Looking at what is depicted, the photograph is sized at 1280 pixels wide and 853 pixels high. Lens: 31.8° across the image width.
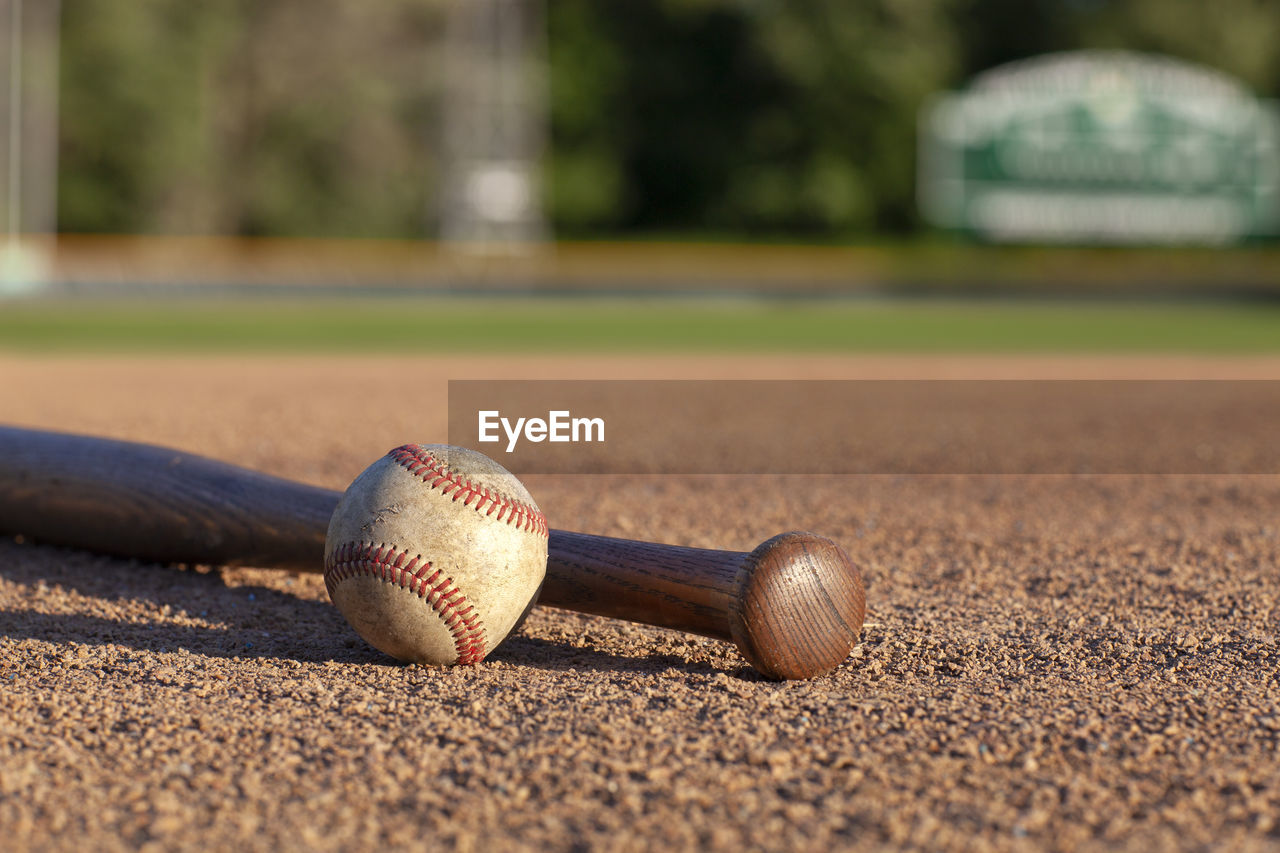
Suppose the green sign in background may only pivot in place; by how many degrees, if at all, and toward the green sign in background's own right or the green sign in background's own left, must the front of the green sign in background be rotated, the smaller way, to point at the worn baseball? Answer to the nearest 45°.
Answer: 0° — it already faces it

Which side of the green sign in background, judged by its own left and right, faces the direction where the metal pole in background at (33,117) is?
right

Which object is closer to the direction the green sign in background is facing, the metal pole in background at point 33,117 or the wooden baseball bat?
the wooden baseball bat

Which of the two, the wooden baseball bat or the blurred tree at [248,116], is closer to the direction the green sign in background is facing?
the wooden baseball bat

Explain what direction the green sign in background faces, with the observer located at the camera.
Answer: facing the viewer

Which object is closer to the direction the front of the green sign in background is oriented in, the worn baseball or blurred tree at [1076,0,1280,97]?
the worn baseball

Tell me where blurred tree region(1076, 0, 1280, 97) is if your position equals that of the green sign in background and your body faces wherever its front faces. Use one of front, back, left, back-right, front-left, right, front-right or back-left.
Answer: back

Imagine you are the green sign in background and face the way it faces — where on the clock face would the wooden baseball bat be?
The wooden baseball bat is roughly at 12 o'clock from the green sign in background.
